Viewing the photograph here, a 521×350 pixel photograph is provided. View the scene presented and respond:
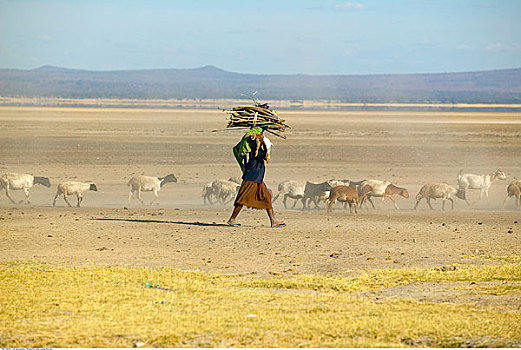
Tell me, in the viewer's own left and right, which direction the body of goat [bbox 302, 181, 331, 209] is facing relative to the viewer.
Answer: facing to the right of the viewer

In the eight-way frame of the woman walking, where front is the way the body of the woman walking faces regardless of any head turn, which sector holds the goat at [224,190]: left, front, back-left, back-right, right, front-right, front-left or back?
left

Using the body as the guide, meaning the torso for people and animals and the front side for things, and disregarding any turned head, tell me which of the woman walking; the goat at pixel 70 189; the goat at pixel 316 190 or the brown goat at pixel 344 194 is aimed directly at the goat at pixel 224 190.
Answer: the goat at pixel 70 189

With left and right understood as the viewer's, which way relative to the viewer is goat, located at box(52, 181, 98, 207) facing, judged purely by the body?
facing to the right of the viewer

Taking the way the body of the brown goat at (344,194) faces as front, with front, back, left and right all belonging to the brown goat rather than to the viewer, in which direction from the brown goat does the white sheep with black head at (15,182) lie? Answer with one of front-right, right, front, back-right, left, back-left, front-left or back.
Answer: back

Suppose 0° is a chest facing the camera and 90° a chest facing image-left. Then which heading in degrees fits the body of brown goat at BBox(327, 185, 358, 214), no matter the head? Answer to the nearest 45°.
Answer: approximately 270°

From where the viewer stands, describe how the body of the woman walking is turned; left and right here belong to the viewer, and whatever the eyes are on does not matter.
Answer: facing to the right of the viewer

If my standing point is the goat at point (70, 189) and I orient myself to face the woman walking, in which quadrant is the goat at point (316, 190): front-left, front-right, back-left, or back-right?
front-left

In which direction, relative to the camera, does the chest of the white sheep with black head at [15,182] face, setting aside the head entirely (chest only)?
to the viewer's right

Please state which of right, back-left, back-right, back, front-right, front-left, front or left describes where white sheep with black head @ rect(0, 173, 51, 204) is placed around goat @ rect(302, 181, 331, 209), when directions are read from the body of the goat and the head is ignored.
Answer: back

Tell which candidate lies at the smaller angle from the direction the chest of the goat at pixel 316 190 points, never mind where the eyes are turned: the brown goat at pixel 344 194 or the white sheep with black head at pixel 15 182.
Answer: the brown goat

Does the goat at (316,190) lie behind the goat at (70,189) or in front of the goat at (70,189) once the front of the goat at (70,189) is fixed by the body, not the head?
in front

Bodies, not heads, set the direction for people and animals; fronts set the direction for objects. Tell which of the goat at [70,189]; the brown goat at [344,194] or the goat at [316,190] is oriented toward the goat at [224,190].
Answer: the goat at [70,189]
